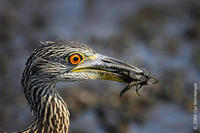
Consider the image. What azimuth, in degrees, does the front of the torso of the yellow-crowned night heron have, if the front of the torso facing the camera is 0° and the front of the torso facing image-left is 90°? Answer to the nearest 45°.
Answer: approximately 270°
